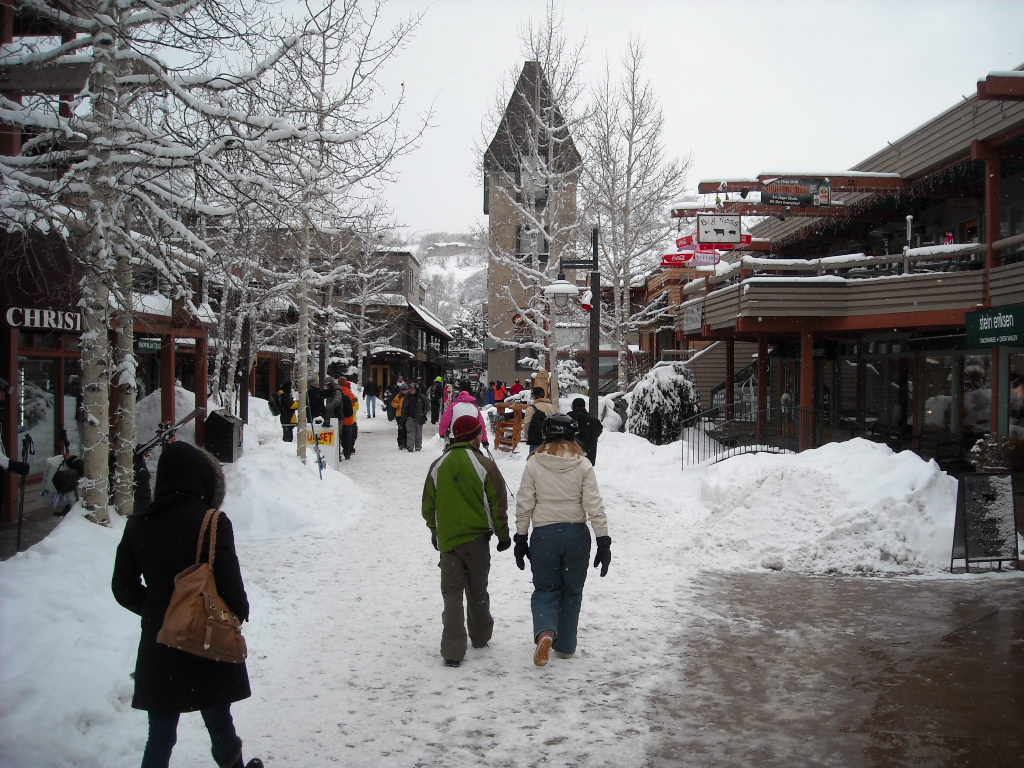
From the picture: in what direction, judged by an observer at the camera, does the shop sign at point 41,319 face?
facing the viewer and to the right of the viewer

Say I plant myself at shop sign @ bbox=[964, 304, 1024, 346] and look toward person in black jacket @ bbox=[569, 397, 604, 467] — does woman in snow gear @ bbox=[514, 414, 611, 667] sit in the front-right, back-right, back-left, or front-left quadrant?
front-left

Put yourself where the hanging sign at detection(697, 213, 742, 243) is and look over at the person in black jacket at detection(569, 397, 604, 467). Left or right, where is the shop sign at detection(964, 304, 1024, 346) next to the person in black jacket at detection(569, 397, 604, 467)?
left

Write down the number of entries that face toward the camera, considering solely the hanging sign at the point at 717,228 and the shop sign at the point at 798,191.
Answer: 2

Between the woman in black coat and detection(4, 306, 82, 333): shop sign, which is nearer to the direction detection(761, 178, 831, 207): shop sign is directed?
the woman in black coat

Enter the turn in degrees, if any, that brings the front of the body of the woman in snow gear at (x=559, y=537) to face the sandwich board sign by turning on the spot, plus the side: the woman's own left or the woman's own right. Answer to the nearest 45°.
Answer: approximately 45° to the woman's own right

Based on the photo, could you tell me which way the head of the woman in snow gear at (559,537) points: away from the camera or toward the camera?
away from the camera

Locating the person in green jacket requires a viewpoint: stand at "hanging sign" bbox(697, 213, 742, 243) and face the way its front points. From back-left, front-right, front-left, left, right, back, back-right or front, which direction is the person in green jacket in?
front

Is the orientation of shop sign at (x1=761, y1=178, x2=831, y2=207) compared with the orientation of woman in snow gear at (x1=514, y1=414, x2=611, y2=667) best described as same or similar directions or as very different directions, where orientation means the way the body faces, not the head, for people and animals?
very different directions

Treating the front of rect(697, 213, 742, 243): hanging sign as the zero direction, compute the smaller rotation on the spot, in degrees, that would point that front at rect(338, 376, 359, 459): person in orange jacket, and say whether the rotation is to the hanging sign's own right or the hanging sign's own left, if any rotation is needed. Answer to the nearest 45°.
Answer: approximately 90° to the hanging sign's own right
